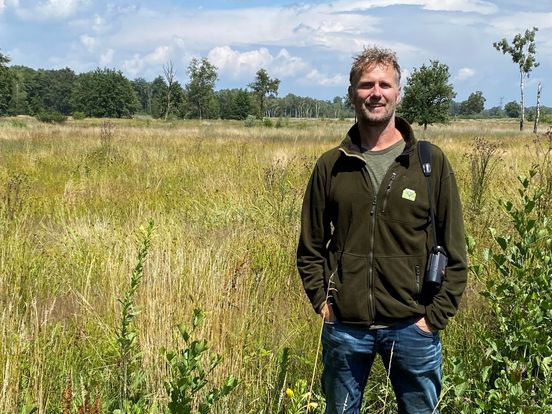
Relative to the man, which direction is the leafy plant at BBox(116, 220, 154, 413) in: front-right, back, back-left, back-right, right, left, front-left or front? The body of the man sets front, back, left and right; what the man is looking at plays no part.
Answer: right

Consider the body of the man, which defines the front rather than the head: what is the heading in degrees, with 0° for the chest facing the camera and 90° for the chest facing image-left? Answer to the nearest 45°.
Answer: approximately 0°

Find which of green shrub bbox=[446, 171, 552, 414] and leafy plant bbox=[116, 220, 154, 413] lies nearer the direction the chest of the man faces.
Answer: the leafy plant

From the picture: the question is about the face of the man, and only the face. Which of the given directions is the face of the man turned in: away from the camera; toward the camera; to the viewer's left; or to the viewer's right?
toward the camera

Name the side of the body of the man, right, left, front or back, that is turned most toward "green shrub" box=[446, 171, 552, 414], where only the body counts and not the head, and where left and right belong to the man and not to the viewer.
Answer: left
